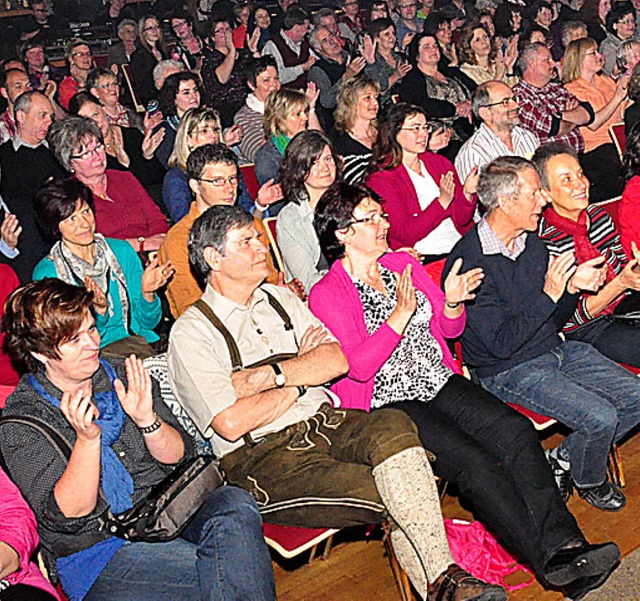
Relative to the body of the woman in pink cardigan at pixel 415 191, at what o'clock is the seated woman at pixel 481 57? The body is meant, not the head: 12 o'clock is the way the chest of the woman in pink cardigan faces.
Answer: The seated woman is roughly at 8 o'clock from the woman in pink cardigan.

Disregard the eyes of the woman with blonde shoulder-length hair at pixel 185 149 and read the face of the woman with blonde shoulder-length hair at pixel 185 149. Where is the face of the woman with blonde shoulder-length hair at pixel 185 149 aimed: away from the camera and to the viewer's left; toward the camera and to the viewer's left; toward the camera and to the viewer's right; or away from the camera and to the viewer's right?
toward the camera and to the viewer's right

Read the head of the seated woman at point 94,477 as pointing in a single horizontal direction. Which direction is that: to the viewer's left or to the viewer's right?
to the viewer's right

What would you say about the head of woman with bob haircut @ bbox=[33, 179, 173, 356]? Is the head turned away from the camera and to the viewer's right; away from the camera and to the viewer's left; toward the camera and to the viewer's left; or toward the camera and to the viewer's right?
toward the camera and to the viewer's right

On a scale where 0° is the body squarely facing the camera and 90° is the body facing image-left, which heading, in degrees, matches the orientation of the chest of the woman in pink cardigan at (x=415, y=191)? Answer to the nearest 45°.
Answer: approximately 315°

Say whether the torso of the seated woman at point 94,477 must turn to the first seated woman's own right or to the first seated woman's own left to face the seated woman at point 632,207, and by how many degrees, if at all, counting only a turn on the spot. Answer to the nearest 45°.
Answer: approximately 90° to the first seated woman's own left

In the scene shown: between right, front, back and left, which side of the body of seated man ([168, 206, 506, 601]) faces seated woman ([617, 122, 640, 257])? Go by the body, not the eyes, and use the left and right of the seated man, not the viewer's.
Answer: left

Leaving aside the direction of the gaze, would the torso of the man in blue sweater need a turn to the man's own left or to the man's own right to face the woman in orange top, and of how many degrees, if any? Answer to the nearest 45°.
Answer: approximately 135° to the man's own left
